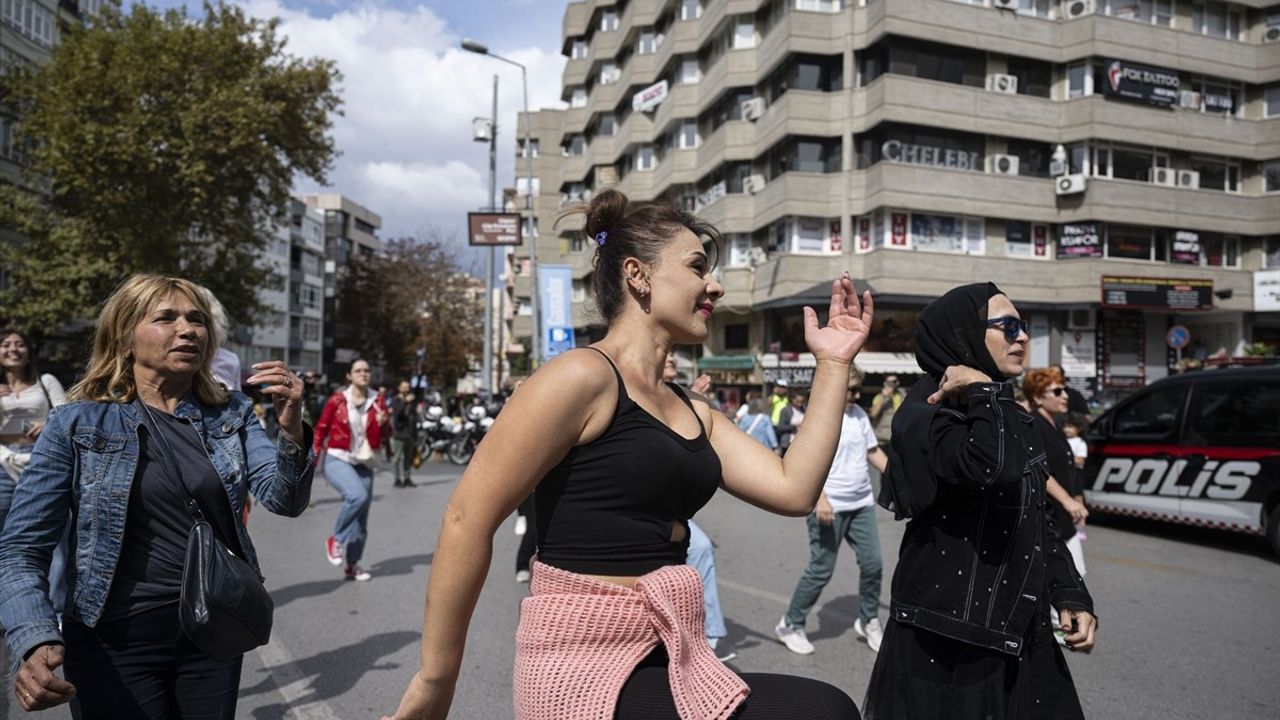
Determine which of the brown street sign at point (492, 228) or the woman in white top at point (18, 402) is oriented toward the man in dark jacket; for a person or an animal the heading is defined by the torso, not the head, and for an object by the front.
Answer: the brown street sign

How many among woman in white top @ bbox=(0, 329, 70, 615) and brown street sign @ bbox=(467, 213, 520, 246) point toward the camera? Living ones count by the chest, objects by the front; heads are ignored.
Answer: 2

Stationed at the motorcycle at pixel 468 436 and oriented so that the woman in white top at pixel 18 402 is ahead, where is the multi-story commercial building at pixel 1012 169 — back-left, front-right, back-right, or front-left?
back-left

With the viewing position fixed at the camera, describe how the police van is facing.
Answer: facing away from the viewer and to the left of the viewer

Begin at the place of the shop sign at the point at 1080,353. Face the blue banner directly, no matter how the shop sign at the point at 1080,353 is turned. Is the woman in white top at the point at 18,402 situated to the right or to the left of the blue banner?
left

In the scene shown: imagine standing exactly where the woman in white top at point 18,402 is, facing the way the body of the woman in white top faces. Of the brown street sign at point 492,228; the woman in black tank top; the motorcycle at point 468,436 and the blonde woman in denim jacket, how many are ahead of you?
2

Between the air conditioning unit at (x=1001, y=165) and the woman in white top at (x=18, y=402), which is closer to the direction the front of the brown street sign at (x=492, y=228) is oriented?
the woman in white top

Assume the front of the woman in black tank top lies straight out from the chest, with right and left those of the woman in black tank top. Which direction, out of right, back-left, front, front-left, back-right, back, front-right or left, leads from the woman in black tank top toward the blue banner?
back-left

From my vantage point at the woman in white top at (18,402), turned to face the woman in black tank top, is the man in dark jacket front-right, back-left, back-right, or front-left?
back-left
